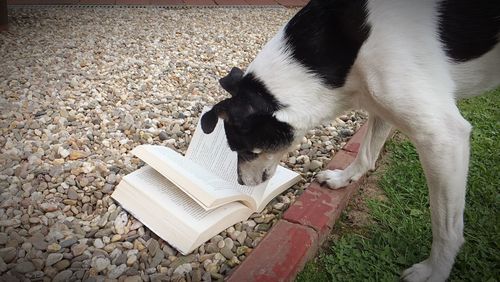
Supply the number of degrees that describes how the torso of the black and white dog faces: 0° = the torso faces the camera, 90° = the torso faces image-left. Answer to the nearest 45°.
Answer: approximately 90°
